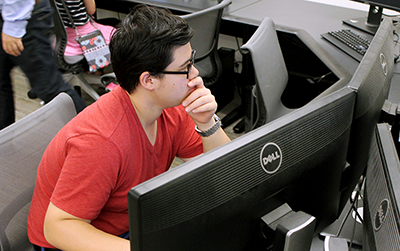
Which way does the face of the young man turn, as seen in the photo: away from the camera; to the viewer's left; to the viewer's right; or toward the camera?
to the viewer's right

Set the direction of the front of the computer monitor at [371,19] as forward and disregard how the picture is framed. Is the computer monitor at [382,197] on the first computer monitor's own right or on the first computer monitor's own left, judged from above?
on the first computer monitor's own left

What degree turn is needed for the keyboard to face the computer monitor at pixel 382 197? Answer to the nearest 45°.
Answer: approximately 45° to its left

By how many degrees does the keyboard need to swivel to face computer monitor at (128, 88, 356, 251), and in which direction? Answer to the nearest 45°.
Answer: approximately 45° to its left

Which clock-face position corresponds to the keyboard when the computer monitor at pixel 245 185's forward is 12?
The keyboard is roughly at 2 o'clock from the computer monitor.

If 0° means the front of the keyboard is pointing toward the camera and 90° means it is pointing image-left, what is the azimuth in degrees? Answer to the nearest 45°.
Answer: approximately 45°

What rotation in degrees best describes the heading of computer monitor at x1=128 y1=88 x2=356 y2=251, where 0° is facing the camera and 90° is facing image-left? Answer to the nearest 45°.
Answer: approximately 135°

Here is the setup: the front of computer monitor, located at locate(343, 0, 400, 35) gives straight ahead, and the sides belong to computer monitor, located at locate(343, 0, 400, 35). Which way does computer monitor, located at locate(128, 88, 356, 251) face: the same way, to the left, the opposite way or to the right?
to the right

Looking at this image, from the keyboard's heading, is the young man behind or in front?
in front

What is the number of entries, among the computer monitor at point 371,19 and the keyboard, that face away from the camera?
0

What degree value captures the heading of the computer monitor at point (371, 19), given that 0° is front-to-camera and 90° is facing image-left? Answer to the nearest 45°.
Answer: approximately 45°
